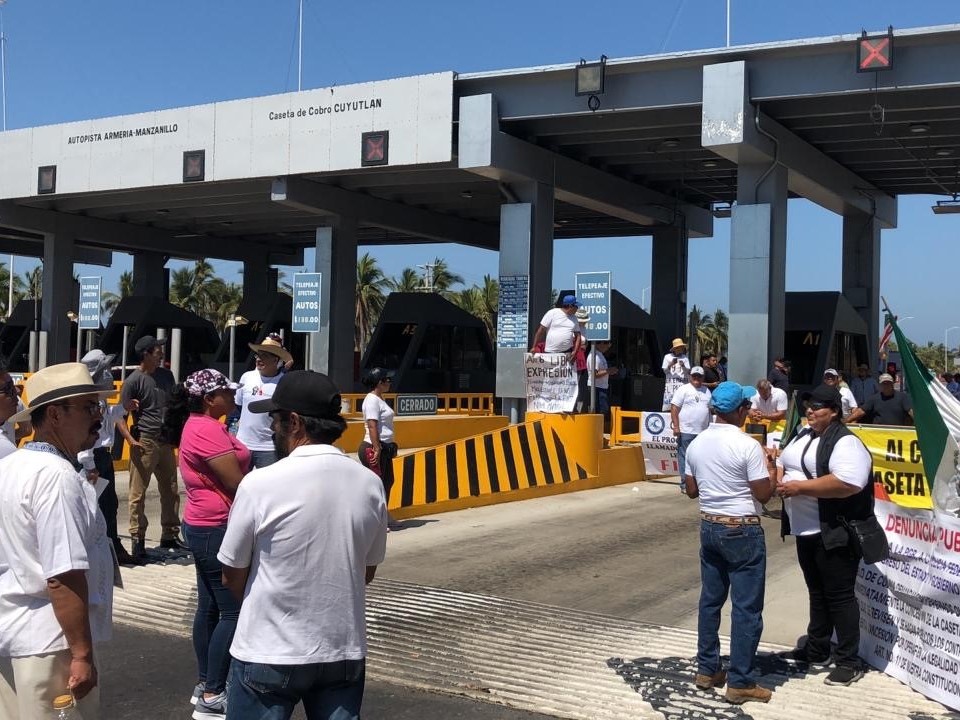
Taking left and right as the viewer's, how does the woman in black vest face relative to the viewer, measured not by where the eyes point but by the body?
facing the viewer and to the left of the viewer

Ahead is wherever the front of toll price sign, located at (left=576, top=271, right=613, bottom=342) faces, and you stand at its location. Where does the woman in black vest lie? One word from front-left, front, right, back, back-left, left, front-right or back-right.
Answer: front

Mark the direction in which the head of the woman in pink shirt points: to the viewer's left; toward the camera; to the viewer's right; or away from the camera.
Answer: to the viewer's right

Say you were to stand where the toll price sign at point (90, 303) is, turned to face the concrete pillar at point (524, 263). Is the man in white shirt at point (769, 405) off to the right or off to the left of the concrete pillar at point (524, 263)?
right

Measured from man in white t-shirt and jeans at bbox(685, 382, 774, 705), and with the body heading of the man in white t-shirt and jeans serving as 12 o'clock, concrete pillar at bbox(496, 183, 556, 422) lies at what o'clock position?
The concrete pillar is roughly at 10 o'clock from the man in white t-shirt and jeans.

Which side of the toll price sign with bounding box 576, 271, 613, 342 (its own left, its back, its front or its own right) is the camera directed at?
front

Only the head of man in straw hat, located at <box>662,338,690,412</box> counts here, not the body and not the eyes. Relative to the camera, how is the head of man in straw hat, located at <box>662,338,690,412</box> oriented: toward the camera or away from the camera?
toward the camera

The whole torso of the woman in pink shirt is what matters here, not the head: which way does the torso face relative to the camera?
to the viewer's right

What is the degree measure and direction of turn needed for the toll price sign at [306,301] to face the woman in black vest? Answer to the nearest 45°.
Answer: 0° — it already faces them

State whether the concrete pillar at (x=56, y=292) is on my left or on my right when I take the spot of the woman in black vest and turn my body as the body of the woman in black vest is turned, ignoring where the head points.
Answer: on my right

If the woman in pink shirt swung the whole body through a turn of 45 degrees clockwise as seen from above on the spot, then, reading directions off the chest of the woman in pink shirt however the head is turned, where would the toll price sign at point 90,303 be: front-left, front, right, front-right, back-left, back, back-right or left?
back-left

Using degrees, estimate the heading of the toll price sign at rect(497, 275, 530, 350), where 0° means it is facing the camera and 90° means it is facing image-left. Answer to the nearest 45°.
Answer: approximately 0°

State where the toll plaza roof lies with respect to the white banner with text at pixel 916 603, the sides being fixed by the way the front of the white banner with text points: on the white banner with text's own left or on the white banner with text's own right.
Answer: on the white banner with text's own right

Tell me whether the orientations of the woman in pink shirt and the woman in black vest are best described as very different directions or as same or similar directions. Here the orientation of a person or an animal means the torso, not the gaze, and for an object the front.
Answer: very different directions

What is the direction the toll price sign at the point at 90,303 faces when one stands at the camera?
facing the viewer
